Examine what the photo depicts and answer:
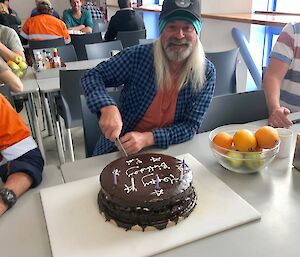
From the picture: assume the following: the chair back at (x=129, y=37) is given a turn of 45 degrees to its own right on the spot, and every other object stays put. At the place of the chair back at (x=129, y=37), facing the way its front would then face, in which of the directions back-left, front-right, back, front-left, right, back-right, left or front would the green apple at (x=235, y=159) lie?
back-right

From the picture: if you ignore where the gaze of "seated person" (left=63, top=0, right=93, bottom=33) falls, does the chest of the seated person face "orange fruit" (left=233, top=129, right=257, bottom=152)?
yes

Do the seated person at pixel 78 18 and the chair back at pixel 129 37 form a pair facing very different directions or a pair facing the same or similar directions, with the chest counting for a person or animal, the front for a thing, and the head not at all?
very different directions

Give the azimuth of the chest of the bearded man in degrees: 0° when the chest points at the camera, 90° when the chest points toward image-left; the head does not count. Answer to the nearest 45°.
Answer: approximately 0°

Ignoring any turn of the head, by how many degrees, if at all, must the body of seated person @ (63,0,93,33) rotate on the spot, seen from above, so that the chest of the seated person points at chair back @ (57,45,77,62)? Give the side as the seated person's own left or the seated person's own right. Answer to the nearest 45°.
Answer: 0° — they already face it

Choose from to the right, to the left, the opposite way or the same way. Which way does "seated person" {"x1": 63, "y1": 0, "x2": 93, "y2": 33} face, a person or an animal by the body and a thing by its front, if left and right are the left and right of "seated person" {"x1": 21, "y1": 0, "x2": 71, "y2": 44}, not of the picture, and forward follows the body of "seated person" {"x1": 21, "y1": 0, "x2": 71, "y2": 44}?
the opposite way

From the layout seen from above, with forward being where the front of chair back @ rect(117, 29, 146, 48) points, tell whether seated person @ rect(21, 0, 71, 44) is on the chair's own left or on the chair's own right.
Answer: on the chair's own left

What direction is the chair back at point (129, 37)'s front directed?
away from the camera

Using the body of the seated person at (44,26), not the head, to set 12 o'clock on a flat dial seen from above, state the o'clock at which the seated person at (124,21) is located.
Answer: the seated person at (124,21) is roughly at 3 o'clock from the seated person at (44,26).

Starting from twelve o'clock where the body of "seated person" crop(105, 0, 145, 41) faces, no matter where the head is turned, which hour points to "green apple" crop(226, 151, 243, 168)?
The green apple is roughly at 6 o'clock from the seated person.

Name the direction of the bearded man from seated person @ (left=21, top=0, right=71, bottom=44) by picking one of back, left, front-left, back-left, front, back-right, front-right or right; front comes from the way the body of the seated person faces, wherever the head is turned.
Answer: back

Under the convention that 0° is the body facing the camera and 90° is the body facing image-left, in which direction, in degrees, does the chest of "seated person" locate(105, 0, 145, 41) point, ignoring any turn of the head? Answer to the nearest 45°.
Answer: approximately 180°

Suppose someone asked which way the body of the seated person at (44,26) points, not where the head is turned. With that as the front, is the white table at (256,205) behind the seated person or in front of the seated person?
behind

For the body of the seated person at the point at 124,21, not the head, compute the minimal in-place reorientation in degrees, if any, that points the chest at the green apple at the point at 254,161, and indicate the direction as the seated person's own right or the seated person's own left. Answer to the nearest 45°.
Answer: approximately 180°

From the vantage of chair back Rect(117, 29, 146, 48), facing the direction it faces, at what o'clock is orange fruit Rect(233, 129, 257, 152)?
The orange fruit is roughly at 6 o'clock from the chair back.

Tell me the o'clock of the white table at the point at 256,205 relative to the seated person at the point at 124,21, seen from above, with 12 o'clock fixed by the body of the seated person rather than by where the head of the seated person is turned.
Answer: The white table is roughly at 6 o'clock from the seated person.
